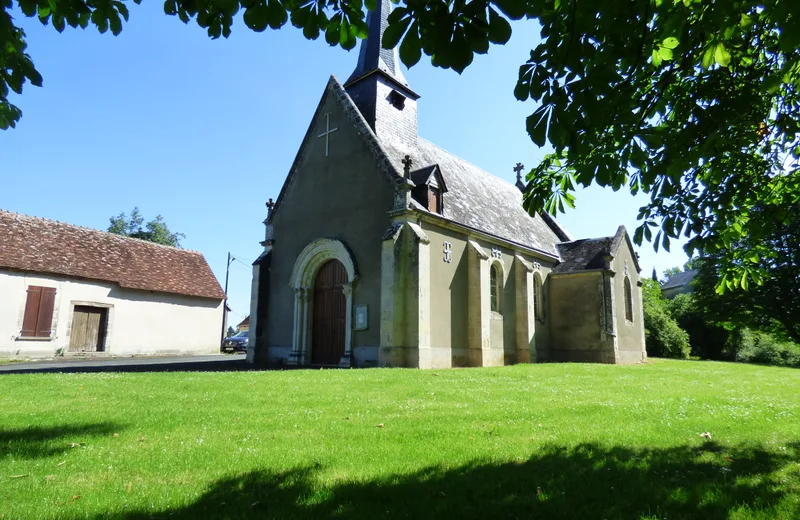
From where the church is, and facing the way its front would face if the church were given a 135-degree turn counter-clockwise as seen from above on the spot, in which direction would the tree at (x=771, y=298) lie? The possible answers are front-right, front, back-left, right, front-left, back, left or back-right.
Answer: front-left

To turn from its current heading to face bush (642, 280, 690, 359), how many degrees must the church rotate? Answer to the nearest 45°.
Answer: approximately 180°

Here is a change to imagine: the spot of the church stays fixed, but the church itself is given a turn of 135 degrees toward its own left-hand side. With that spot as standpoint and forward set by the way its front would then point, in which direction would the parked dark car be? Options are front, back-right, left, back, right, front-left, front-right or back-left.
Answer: back-left

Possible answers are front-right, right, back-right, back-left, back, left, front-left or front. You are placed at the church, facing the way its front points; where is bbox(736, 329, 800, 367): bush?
back

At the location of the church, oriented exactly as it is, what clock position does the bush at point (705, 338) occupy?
The bush is roughly at 6 o'clock from the church.

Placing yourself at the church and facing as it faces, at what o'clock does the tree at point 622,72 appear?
The tree is roughly at 10 o'clock from the church.

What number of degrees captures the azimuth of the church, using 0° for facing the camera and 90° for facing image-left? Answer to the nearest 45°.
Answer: approximately 45°
